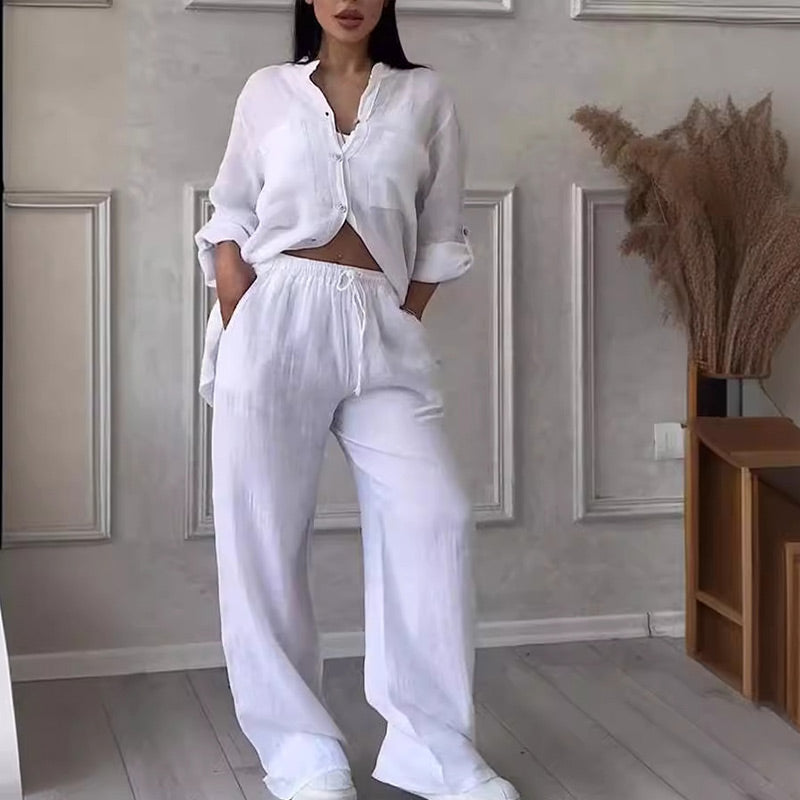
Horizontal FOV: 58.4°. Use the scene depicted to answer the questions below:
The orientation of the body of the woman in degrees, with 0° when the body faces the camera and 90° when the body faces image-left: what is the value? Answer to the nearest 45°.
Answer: approximately 0°

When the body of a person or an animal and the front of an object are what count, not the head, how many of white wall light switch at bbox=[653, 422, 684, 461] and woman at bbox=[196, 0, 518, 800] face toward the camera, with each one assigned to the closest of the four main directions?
2

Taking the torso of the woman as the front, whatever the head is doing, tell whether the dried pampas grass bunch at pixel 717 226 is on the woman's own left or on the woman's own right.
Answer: on the woman's own left

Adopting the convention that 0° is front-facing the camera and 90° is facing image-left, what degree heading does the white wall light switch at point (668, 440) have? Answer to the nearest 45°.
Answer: approximately 0°

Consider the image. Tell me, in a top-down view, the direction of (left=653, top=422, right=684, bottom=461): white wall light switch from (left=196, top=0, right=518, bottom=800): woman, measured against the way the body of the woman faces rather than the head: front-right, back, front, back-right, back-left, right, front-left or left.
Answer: back-left
